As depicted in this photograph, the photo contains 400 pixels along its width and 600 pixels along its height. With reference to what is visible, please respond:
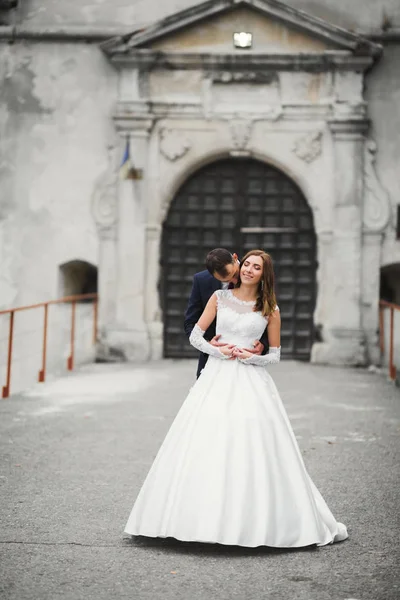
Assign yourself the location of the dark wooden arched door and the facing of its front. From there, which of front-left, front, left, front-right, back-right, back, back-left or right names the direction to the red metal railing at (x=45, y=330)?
front-right

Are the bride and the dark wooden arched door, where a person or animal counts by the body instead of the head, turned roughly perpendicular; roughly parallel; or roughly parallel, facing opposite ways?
roughly parallel

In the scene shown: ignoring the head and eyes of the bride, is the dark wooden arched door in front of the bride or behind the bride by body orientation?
behind

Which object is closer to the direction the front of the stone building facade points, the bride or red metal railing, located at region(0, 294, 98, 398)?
the bride

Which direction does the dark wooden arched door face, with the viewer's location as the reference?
facing the viewer

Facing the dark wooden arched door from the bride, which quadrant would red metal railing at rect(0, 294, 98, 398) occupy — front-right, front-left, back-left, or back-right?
front-left

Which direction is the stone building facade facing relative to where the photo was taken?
toward the camera

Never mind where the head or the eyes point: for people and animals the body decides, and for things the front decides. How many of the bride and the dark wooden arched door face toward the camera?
2

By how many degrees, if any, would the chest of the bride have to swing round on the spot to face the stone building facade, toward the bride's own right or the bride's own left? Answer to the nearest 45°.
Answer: approximately 180°

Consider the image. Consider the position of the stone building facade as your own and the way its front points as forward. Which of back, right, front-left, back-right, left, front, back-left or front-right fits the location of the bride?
front

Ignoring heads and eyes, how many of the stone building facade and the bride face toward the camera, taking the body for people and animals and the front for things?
2
